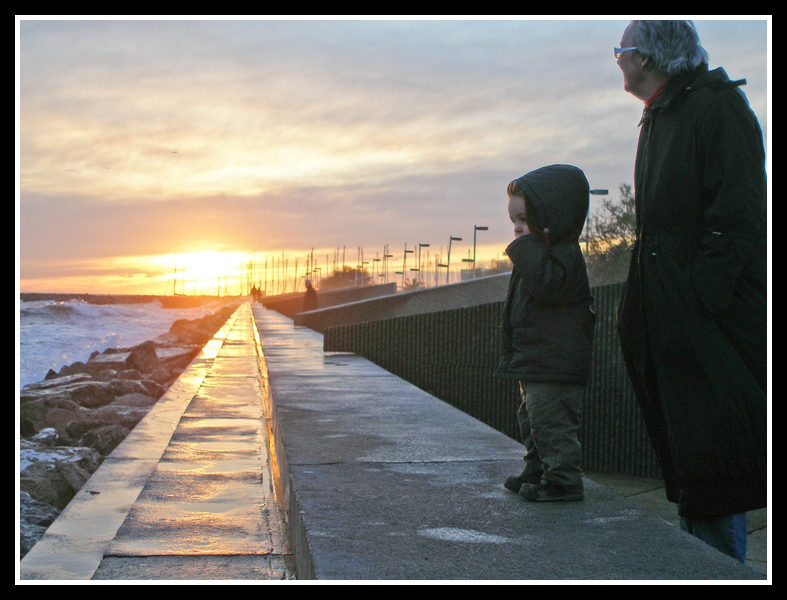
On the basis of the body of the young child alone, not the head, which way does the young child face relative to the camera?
to the viewer's left

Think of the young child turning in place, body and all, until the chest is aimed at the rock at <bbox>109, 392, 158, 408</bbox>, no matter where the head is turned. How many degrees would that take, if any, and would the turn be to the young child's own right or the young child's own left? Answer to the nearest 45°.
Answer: approximately 45° to the young child's own right

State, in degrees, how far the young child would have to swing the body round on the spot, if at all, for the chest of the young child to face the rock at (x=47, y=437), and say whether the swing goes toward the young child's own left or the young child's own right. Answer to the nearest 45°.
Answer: approximately 45° to the young child's own right

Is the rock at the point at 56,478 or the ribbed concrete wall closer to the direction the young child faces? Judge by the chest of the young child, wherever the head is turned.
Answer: the rock

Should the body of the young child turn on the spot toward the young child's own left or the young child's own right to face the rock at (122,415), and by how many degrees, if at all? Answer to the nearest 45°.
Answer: approximately 45° to the young child's own right

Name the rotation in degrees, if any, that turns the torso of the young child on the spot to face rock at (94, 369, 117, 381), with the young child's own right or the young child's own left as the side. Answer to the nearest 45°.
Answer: approximately 45° to the young child's own right

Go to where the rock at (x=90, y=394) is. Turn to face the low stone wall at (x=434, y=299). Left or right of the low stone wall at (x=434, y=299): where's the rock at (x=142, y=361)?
left

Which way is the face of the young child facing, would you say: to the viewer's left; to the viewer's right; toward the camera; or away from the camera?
to the viewer's left

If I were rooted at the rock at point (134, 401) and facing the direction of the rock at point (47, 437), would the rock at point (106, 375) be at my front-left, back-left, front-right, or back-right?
back-right

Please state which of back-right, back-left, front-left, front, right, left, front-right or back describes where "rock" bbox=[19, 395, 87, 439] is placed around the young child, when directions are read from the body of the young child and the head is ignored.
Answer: front-right

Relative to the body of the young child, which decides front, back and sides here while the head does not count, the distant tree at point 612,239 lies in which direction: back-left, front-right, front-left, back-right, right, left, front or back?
right

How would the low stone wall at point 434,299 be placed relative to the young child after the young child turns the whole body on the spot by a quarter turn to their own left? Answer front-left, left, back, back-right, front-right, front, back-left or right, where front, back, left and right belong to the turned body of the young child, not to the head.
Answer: back
